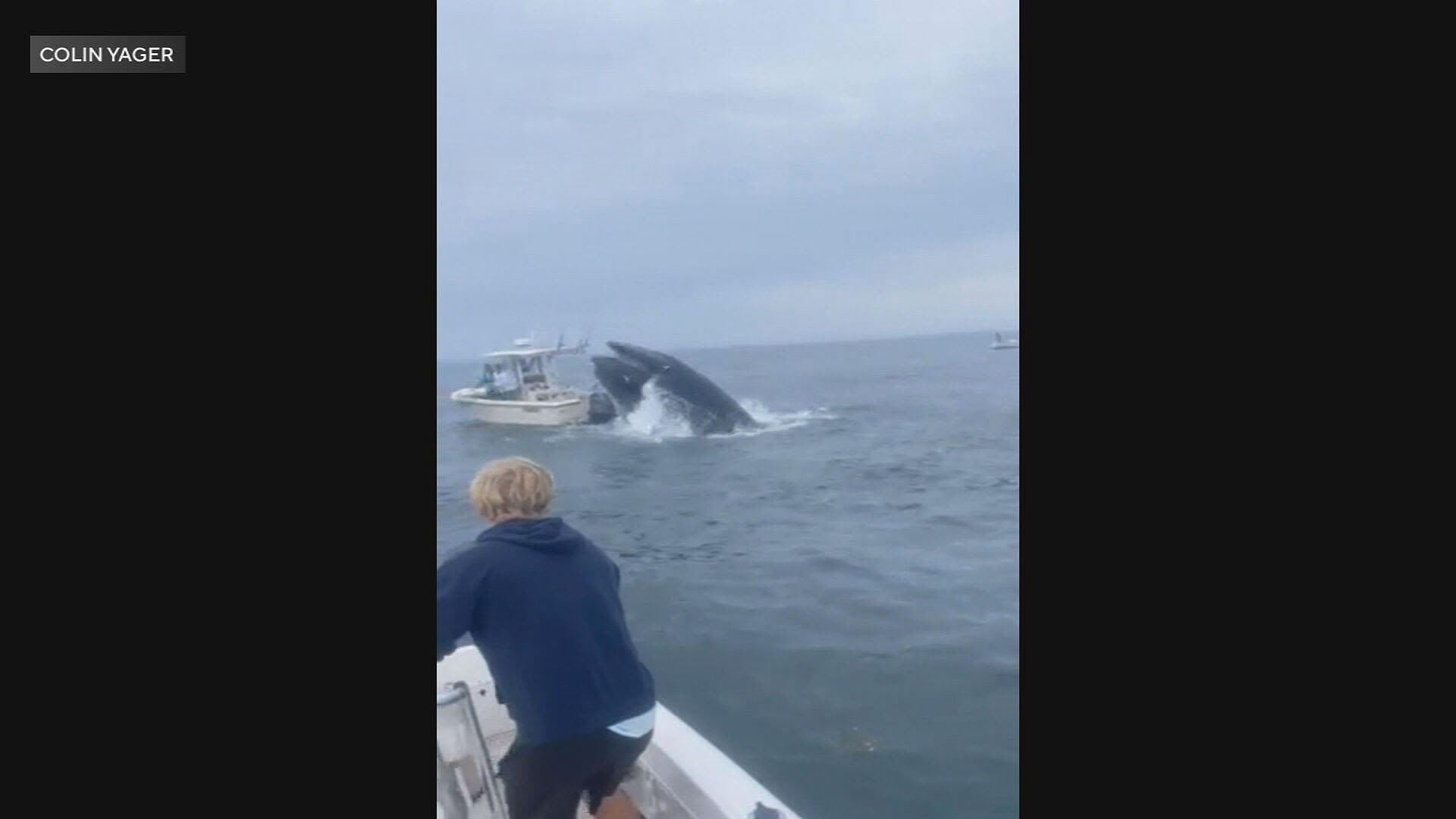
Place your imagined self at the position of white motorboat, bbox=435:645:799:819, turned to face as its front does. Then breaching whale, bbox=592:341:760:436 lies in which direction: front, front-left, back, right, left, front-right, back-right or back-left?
front-right

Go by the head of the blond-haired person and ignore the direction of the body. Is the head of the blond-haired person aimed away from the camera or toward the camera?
away from the camera

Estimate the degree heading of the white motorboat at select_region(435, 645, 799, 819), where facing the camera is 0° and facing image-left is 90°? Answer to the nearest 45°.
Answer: approximately 135°

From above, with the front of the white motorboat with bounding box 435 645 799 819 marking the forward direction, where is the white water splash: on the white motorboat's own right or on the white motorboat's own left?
on the white motorboat's own right

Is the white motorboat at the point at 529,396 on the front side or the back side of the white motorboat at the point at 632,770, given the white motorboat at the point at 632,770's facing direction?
on the front side
